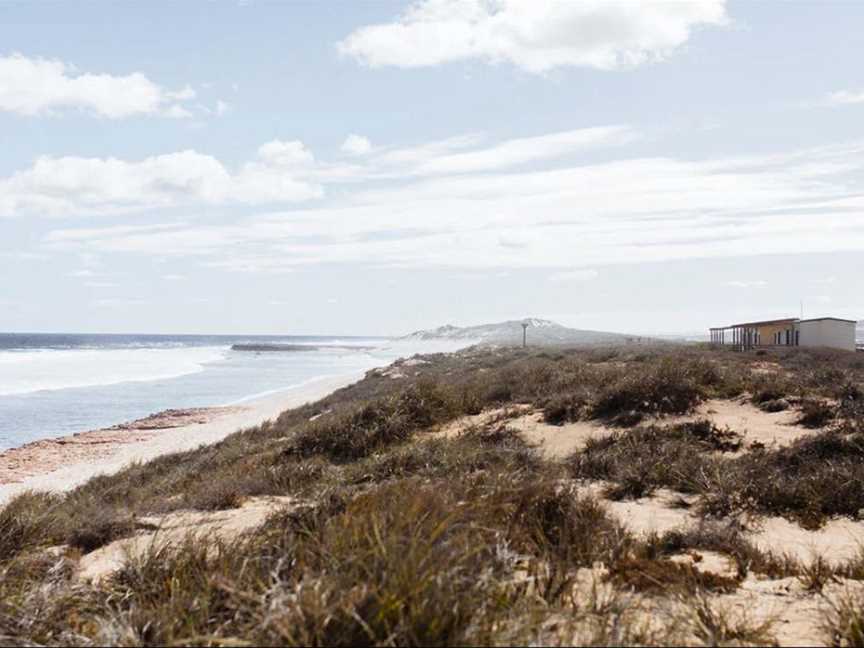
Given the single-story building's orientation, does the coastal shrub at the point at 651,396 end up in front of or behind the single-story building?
in front

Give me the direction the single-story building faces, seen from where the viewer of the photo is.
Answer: facing the viewer and to the left of the viewer

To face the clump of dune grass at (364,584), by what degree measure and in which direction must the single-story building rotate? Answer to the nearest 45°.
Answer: approximately 45° to its left

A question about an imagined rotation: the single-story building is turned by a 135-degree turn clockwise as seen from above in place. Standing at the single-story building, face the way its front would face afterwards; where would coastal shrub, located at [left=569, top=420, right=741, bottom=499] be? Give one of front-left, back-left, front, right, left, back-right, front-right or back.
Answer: back

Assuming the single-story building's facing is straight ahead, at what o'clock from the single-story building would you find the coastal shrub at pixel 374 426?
The coastal shrub is roughly at 11 o'clock from the single-story building.

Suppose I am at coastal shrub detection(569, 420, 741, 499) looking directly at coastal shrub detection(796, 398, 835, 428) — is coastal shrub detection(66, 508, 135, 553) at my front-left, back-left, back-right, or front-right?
back-left

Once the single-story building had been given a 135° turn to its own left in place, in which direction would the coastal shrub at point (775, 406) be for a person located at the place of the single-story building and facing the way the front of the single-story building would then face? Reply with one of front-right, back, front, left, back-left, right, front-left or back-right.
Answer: right

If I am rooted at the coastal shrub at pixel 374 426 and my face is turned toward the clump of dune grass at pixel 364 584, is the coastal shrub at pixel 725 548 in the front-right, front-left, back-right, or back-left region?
front-left

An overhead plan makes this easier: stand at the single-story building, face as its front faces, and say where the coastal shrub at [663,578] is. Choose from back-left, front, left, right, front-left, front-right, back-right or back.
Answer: front-left
